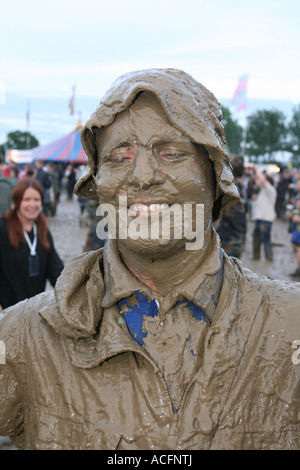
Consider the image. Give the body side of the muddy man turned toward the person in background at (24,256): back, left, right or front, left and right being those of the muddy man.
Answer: back

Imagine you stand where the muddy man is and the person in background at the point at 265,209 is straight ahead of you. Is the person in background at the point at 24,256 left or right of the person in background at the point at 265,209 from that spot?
left

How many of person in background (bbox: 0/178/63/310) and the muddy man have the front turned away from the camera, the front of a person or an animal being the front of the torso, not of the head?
0

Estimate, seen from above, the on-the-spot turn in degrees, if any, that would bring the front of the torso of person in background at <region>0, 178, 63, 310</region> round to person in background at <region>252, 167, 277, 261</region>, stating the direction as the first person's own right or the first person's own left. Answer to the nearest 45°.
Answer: approximately 90° to the first person's own left

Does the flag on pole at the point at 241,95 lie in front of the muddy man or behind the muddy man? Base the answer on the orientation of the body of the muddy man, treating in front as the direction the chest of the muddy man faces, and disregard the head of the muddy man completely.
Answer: behind

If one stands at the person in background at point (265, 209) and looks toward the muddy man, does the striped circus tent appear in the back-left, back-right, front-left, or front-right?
back-right

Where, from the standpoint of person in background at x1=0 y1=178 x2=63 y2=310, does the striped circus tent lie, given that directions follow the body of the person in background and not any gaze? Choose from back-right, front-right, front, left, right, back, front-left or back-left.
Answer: back-left

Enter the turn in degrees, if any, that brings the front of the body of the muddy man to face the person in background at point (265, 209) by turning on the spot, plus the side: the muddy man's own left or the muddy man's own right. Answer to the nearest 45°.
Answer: approximately 180°

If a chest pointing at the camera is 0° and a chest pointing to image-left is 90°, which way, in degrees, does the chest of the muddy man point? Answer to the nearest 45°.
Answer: approximately 0°
